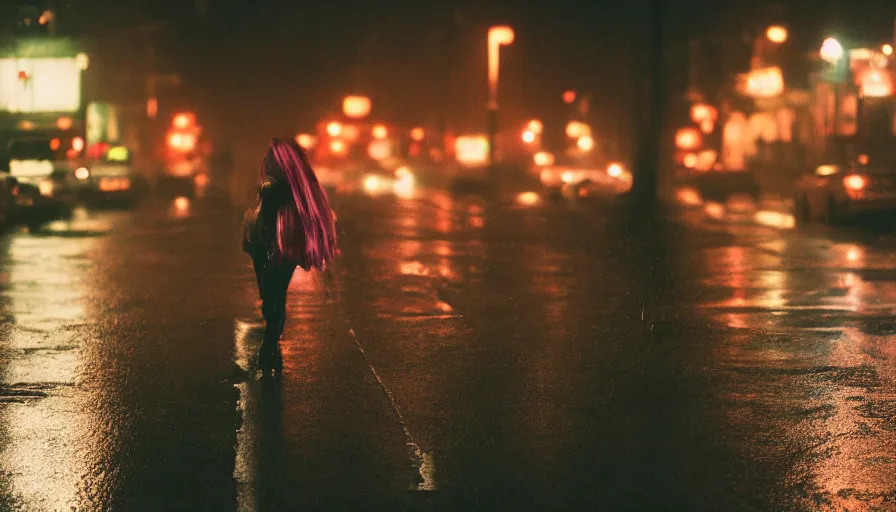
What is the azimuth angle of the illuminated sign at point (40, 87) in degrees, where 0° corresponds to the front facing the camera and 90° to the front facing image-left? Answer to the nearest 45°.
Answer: approximately 0°

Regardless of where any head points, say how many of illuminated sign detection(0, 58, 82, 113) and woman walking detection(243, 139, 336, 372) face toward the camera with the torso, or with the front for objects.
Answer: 1

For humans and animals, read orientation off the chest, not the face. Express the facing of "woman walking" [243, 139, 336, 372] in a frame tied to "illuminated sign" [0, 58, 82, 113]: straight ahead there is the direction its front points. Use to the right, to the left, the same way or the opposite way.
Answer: the opposite way

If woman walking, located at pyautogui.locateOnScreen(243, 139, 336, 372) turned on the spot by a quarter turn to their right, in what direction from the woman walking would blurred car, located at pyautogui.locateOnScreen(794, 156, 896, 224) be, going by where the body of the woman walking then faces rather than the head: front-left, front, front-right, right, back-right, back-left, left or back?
front-left

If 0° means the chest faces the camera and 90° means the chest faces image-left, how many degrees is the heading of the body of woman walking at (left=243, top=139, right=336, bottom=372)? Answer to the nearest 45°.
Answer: approximately 180°
